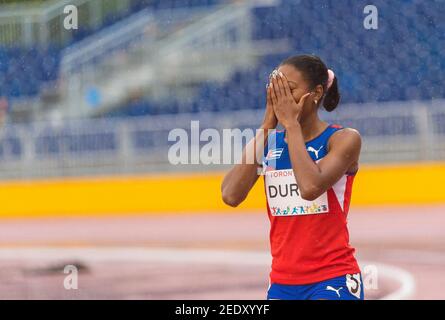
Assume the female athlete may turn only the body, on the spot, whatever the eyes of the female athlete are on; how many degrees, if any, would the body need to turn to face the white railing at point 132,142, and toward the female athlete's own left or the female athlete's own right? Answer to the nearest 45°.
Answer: approximately 135° to the female athlete's own right

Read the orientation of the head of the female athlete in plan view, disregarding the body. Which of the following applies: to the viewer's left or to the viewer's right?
to the viewer's left

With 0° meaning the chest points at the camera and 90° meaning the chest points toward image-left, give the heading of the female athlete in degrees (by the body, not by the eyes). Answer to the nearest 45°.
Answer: approximately 45°
